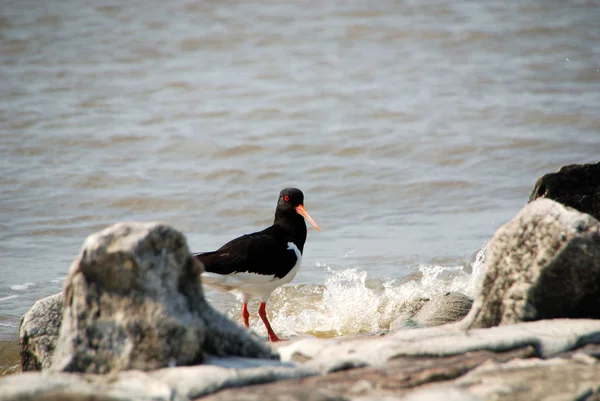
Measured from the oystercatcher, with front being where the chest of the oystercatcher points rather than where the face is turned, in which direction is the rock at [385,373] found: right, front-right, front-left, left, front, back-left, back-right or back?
right

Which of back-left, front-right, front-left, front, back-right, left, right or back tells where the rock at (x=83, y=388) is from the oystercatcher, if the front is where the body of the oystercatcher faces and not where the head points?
right

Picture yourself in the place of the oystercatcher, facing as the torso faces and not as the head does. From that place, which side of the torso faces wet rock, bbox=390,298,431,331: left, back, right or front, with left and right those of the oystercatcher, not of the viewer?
front

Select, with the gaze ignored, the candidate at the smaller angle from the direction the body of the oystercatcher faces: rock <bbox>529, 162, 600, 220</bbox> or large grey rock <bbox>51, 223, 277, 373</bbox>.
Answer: the rock

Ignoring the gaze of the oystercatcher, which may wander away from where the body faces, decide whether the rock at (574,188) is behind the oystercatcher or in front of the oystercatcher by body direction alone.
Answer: in front

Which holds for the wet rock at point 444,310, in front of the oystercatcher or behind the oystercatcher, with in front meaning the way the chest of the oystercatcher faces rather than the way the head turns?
in front

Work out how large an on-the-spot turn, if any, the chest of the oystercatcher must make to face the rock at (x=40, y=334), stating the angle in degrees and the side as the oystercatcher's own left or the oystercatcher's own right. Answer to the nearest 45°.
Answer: approximately 135° to the oystercatcher's own right

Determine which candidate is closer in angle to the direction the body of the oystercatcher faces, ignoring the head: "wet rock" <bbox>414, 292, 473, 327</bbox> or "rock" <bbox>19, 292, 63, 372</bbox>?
the wet rock

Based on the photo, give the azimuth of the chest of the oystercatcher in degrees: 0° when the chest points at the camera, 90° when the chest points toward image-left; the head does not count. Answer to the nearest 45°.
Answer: approximately 270°

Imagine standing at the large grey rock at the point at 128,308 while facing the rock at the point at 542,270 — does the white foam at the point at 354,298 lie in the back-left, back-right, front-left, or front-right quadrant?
front-left
